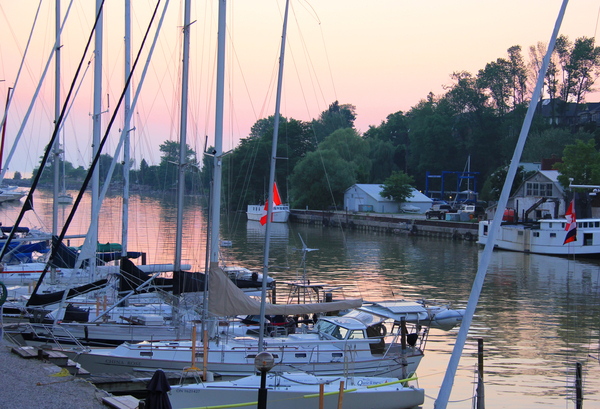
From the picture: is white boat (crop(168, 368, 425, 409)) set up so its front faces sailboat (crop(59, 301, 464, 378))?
no

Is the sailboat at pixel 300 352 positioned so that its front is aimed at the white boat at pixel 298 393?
no

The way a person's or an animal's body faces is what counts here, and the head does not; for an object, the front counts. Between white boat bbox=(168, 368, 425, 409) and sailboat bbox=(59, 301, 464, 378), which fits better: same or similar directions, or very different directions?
same or similar directions
